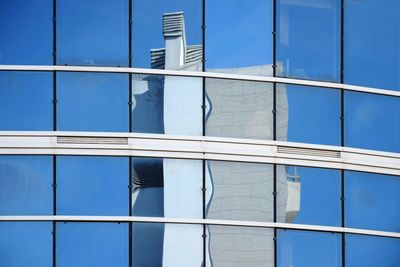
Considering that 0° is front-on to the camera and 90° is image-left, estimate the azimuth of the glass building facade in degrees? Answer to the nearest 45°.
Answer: approximately 0°
